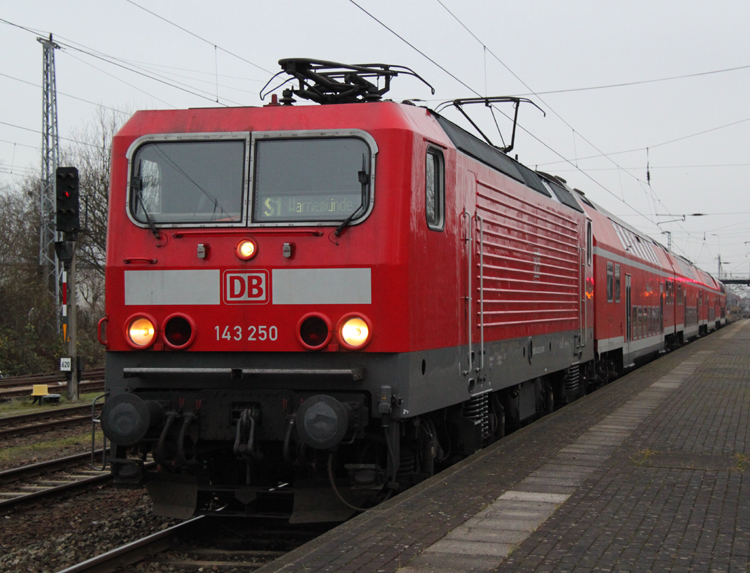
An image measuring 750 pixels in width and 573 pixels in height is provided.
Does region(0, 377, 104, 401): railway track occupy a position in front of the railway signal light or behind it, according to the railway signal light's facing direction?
behind

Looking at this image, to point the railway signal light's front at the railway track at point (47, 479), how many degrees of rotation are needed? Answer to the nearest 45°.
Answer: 0° — it already faces it

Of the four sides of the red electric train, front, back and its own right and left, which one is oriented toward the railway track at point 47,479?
right

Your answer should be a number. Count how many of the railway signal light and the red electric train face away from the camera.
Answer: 0

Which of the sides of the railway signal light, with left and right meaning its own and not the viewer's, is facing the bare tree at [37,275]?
back

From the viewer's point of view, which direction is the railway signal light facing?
toward the camera

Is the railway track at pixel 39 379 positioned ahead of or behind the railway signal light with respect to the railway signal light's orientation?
behind

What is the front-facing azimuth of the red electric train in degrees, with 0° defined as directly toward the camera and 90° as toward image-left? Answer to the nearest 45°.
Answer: approximately 45°

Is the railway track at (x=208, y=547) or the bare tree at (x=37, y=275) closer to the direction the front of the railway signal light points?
the railway track

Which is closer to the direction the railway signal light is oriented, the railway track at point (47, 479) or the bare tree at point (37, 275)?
the railway track
